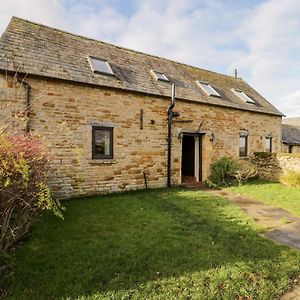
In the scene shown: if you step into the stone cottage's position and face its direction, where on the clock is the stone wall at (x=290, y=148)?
The stone wall is roughly at 9 o'clock from the stone cottage.

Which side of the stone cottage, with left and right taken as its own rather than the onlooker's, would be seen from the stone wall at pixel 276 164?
left

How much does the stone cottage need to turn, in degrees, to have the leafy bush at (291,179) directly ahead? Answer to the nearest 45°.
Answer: approximately 45° to its left

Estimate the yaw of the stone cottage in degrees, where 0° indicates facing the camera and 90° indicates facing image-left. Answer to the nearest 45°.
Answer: approximately 315°

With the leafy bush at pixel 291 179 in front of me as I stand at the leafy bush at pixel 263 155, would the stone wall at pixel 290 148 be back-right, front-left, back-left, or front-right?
back-left

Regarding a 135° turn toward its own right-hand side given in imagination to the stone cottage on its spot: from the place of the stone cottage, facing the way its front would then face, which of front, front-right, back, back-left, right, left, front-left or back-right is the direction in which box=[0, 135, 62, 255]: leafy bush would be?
left

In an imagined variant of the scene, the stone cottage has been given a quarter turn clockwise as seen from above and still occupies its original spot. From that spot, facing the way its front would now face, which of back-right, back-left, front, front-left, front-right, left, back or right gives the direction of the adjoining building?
back
